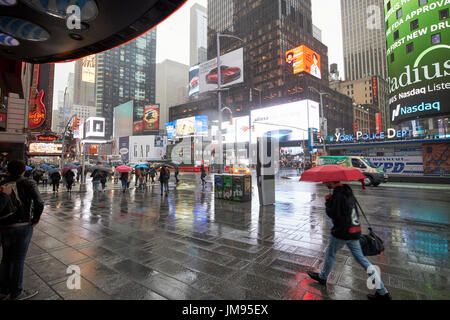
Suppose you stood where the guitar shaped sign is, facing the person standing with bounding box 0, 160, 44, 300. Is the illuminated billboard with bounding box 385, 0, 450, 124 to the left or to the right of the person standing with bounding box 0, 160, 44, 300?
left

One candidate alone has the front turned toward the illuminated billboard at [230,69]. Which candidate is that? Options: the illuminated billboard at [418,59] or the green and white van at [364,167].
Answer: the illuminated billboard at [418,59]

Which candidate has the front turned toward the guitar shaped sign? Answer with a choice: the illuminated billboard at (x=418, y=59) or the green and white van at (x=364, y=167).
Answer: the illuminated billboard

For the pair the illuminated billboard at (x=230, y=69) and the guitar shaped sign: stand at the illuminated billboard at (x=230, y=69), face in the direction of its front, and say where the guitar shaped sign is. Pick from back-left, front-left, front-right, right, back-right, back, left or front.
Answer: front-right

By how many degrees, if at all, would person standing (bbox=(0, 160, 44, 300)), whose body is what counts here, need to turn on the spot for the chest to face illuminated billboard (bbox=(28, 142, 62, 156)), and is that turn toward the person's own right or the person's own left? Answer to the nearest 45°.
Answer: approximately 45° to the person's own left

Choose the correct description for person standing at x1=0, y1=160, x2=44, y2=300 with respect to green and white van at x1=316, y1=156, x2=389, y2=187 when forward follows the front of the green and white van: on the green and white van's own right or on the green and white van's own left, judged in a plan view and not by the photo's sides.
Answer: on the green and white van's own right

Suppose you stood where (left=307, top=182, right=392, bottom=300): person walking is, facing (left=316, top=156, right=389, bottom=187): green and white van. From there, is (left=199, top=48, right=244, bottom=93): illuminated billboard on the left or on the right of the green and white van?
left

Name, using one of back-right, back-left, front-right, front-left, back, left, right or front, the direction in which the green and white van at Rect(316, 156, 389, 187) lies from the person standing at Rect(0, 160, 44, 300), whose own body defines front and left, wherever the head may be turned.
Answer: front-right

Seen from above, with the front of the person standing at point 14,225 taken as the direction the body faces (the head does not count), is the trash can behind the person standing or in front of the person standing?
in front

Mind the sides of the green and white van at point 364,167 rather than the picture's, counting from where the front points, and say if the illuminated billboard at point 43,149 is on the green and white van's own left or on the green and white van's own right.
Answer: on the green and white van's own right

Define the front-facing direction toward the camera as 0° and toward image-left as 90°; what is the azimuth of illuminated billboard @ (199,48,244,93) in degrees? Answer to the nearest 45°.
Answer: approximately 45°

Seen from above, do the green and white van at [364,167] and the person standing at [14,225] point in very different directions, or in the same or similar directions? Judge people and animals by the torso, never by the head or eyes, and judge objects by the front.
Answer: very different directions

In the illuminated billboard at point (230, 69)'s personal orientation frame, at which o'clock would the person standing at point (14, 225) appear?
The person standing is roughly at 11 o'clock from the illuminated billboard.

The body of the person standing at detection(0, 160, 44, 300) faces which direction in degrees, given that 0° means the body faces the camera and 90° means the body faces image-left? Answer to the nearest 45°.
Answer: approximately 225°

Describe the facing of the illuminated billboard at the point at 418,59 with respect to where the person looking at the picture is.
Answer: facing the viewer and to the left of the viewer
